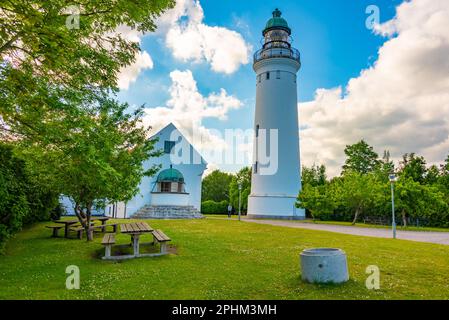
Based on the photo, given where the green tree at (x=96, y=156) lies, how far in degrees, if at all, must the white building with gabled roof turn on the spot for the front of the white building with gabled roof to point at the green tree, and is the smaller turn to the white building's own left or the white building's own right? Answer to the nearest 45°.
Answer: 0° — it already faces it

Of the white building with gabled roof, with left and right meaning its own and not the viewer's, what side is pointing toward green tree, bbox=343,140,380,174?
left

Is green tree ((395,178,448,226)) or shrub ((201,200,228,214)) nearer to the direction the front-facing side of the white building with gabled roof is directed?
the green tree

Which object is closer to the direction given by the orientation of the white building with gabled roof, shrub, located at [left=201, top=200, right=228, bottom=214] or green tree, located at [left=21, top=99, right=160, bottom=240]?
the green tree

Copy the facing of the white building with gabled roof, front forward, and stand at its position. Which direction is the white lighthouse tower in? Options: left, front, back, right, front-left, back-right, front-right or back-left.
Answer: left

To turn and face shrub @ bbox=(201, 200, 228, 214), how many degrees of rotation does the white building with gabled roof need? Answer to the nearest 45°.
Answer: approximately 135° to its left

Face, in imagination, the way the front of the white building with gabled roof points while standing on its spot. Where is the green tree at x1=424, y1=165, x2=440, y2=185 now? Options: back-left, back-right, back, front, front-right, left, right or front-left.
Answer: left

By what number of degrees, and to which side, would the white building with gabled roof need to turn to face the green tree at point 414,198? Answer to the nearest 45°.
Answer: approximately 45° to its left

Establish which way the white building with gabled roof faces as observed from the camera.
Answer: facing the viewer
